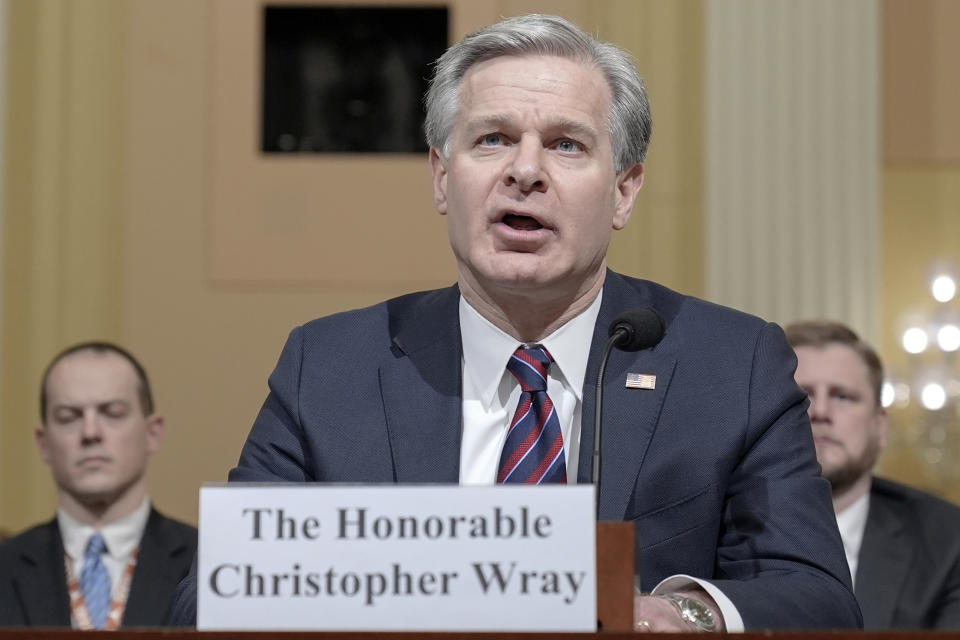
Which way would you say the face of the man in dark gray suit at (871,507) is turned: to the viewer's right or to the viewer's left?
to the viewer's left

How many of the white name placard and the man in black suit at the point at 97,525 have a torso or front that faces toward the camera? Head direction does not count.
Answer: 2

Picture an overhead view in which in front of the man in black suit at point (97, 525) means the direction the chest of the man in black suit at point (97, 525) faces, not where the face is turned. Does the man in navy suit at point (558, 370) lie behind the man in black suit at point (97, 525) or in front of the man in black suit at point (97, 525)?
in front

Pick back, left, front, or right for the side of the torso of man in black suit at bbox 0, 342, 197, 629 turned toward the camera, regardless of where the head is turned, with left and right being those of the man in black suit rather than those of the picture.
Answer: front

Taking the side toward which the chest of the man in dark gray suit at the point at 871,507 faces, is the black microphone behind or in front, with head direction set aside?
in front

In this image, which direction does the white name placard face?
toward the camera

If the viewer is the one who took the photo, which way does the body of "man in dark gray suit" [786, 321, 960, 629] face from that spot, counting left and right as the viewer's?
facing the viewer and to the left of the viewer

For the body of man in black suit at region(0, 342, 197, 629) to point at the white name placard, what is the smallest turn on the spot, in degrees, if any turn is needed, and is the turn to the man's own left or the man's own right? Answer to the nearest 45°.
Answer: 0° — they already face it

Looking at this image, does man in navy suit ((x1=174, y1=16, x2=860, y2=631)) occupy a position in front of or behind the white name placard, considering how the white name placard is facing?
behind

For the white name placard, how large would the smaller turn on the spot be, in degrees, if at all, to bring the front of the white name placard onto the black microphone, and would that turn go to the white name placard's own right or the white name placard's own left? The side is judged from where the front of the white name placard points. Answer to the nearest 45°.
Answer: approximately 135° to the white name placard's own left

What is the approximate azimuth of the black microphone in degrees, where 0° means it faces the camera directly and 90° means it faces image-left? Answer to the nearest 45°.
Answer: approximately 225°

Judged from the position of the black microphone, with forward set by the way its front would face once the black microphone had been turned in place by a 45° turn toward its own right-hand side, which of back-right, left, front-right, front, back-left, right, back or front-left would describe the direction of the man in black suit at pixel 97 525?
back-left
